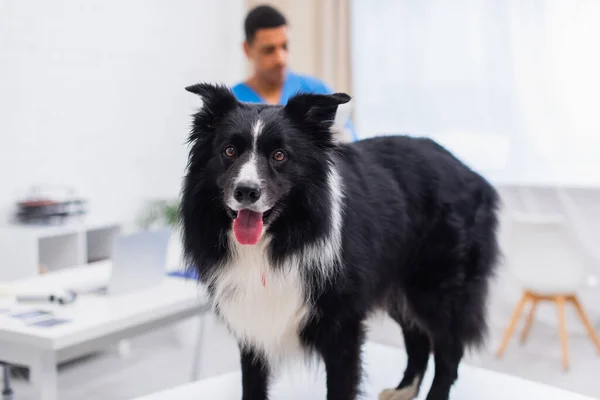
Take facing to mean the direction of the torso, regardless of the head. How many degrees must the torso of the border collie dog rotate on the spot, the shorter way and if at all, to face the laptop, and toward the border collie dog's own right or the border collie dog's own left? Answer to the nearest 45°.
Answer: approximately 90° to the border collie dog's own right

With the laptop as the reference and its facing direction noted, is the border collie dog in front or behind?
behind

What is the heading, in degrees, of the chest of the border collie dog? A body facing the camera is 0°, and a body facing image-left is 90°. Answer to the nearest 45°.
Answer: approximately 45°

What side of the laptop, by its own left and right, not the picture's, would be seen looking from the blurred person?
right

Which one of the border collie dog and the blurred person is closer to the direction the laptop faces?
the blurred person

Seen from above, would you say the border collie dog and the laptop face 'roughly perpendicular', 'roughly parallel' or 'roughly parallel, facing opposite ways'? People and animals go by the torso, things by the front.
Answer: roughly perpendicular
